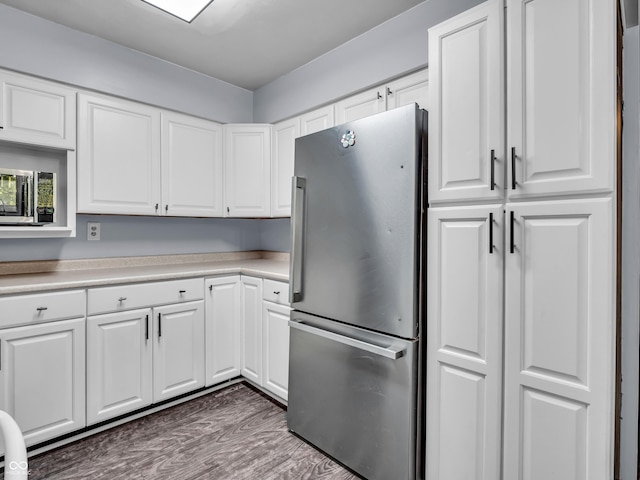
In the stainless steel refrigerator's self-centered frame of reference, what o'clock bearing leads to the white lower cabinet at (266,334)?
The white lower cabinet is roughly at 3 o'clock from the stainless steel refrigerator.

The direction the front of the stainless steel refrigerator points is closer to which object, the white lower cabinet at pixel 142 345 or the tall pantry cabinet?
the white lower cabinet

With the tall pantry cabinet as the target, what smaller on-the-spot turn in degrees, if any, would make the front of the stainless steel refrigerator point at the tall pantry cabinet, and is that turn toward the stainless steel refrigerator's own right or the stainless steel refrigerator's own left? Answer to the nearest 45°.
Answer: approximately 90° to the stainless steel refrigerator's own left

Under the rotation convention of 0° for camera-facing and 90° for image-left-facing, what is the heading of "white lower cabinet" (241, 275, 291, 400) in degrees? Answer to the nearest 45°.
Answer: approximately 45°

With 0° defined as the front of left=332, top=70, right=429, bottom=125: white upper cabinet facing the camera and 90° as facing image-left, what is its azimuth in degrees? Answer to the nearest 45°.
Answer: approximately 45°

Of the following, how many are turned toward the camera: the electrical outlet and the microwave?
2

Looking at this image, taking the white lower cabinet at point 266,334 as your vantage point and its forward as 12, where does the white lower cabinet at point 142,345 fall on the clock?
the white lower cabinet at point 142,345 is roughly at 1 o'clock from the white lower cabinet at point 266,334.

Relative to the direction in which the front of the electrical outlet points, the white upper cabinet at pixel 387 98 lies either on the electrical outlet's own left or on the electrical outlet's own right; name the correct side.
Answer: on the electrical outlet's own left
